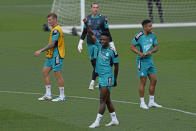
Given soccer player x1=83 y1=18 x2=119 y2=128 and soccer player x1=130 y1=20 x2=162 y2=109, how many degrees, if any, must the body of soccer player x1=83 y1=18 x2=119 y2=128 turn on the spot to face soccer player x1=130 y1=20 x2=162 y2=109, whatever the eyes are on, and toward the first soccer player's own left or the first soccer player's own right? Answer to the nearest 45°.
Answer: approximately 180°

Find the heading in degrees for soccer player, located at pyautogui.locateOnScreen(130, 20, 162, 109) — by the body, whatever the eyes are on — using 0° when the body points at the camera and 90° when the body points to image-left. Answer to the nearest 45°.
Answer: approximately 315°

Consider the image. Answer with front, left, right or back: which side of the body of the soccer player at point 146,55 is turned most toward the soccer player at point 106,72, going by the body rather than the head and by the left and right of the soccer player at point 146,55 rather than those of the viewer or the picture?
right

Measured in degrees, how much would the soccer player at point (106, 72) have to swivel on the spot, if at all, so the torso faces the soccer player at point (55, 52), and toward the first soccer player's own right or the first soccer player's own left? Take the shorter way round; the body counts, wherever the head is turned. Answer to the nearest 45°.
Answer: approximately 90° to the first soccer player's own right
